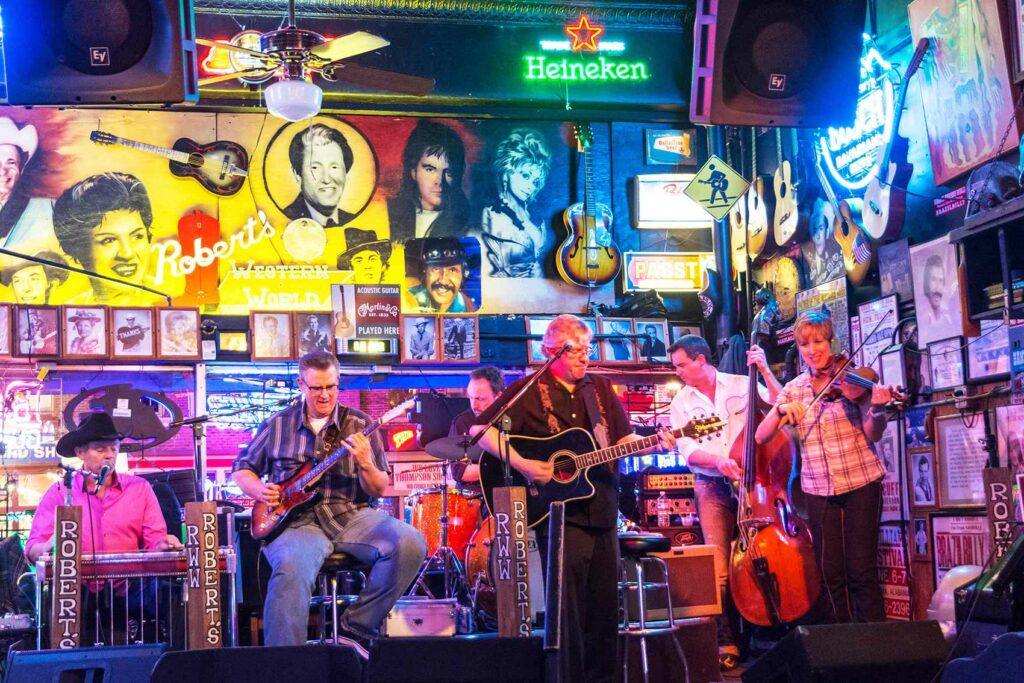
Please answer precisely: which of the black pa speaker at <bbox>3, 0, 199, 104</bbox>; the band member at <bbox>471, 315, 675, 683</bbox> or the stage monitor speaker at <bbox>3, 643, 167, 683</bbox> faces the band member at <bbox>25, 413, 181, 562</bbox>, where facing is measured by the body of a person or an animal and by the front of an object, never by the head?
the stage monitor speaker

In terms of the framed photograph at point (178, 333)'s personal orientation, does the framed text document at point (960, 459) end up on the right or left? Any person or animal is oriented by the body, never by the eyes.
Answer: on its left

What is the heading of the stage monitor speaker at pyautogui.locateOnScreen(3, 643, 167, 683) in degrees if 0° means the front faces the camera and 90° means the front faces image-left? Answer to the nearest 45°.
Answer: approximately 180°

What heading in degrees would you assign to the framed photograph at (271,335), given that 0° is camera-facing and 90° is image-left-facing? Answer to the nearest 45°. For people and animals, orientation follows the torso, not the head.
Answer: approximately 0°

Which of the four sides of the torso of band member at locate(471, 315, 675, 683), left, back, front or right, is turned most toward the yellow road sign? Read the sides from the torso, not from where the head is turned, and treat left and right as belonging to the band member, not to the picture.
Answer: back

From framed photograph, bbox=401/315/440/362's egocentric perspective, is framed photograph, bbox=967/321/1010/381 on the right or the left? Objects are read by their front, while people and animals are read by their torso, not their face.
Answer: on its left

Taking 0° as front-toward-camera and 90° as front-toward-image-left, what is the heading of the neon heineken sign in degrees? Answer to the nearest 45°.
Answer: approximately 0°

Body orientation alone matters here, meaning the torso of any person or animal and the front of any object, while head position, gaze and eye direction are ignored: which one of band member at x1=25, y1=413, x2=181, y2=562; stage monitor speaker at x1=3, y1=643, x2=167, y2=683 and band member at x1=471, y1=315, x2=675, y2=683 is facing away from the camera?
the stage monitor speaker
